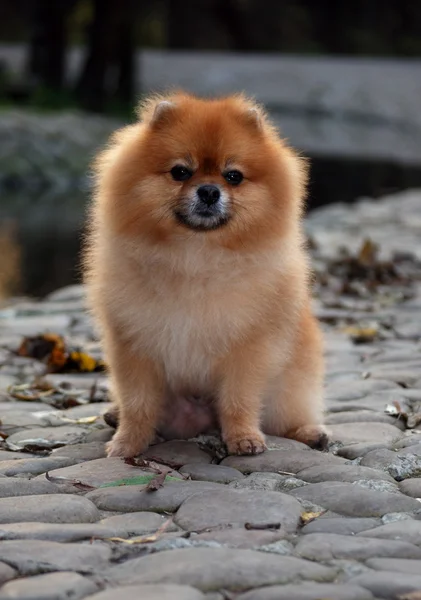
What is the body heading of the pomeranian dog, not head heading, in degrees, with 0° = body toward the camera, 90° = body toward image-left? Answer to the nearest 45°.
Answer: approximately 0°

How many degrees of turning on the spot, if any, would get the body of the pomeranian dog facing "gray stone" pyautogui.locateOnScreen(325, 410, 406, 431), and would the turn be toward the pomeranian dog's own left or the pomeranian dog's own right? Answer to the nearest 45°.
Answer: approximately 135° to the pomeranian dog's own left

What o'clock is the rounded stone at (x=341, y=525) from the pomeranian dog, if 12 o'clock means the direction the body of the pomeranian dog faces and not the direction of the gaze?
The rounded stone is roughly at 11 o'clock from the pomeranian dog.
